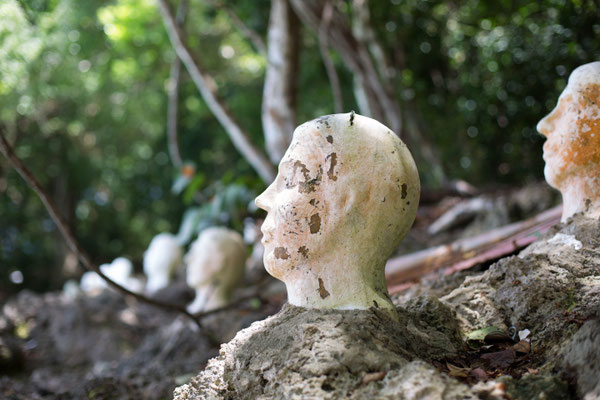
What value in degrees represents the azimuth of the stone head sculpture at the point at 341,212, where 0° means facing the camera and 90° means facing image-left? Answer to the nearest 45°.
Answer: approximately 90°

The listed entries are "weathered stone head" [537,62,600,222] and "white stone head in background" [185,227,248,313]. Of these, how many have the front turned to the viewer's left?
2

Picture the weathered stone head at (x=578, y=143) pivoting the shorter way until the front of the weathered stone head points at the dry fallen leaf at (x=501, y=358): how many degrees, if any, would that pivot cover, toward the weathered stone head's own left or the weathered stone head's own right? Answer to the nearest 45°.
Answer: approximately 45° to the weathered stone head's own left

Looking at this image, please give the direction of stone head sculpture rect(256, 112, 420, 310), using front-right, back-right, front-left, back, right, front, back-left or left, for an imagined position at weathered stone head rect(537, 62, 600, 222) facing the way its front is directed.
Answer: front-left

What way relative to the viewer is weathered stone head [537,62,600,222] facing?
to the viewer's left

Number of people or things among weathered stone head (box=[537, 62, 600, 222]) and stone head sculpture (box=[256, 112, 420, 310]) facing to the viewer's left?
2

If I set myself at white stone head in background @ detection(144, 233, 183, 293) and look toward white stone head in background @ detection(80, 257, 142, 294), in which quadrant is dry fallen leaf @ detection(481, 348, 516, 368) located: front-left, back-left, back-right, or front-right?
back-left

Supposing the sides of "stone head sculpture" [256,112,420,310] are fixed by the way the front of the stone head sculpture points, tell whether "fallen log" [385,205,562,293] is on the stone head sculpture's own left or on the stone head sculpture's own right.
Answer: on the stone head sculpture's own right

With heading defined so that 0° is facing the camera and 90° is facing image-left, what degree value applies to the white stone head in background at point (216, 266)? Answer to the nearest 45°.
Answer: approximately 90°
